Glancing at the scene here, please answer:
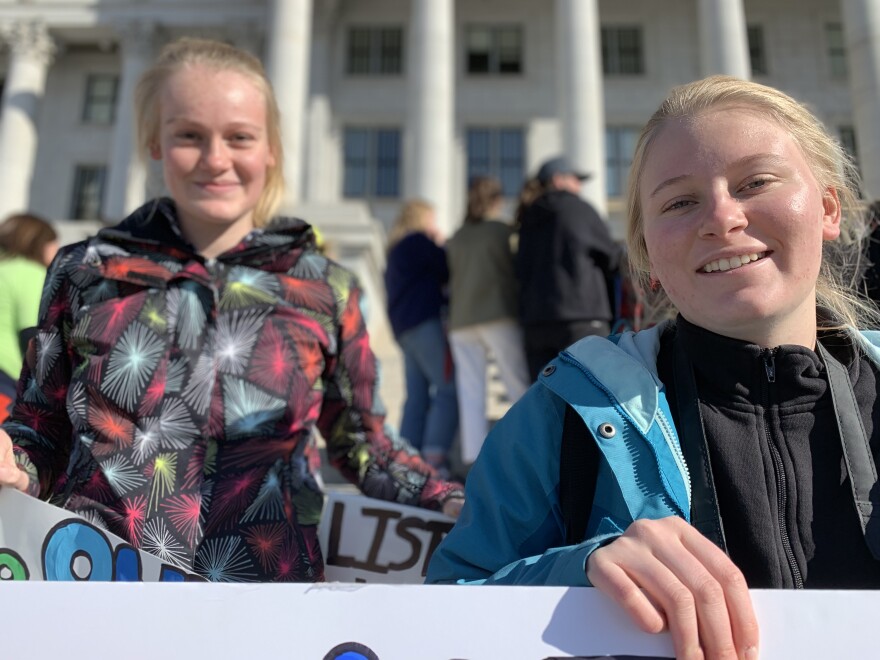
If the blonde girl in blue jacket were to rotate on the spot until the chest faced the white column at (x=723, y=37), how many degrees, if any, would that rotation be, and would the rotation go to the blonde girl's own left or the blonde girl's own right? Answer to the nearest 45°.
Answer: approximately 180°

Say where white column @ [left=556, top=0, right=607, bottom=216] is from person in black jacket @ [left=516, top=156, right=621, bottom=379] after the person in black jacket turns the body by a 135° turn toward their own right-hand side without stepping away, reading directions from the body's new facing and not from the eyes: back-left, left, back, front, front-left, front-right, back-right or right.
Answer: back

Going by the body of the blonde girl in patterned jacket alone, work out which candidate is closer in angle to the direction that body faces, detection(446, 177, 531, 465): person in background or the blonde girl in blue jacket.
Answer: the blonde girl in blue jacket

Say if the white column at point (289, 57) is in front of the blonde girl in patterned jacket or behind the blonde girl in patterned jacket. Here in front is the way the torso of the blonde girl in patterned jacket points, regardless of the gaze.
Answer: behind

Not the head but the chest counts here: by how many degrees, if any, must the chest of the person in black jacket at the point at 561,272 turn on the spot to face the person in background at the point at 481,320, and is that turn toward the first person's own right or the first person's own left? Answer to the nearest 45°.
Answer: approximately 90° to the first person's own left

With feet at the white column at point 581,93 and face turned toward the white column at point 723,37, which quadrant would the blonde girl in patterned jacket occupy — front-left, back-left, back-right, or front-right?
back-right

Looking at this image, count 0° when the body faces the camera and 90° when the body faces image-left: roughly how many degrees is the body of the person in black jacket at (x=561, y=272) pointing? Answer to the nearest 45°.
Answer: approximately 225°

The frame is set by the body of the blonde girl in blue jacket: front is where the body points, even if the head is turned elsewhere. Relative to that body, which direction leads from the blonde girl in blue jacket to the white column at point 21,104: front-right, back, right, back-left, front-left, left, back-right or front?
back-right

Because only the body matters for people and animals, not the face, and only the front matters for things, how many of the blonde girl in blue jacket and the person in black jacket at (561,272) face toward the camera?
1

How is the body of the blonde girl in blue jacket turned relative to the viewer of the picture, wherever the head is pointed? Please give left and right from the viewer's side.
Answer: facing the viewer

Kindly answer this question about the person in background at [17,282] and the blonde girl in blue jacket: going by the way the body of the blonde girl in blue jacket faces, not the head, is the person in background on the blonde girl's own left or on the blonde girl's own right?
on the blonde girl's own right

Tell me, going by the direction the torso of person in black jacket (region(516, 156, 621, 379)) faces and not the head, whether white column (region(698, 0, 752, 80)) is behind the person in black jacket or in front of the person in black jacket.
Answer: in front

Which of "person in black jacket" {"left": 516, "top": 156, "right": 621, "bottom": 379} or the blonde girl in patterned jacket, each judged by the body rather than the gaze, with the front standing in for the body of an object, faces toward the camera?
the blonde girl in patterned jacket

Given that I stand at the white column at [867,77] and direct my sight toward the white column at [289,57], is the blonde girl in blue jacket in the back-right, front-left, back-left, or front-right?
front-left

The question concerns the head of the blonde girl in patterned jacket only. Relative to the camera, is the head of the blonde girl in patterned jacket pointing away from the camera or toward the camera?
toward the camera

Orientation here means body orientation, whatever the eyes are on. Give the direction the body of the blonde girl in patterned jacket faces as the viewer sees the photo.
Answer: toward the camera
